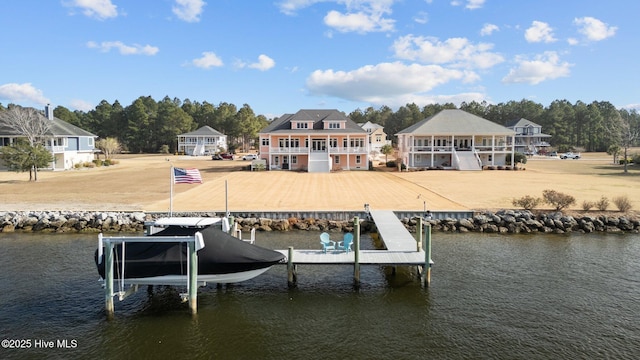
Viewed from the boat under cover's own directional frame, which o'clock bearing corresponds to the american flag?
The american flag is roughly at 9 o'clock from the boat under cover.

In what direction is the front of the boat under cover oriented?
to the viewer's right

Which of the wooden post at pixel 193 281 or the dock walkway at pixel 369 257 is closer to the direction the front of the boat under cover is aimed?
the dock walkway

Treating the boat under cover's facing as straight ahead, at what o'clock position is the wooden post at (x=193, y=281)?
The wooden post is roughly at 2 o'clock from the boat under cover.

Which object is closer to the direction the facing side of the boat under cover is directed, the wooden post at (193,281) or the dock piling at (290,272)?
the dock piling

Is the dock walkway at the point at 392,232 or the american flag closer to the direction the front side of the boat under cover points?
the dock walkway

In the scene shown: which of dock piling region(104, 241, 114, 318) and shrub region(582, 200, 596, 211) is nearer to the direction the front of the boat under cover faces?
the shrub

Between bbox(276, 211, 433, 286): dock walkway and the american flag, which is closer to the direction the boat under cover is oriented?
the dock walkway

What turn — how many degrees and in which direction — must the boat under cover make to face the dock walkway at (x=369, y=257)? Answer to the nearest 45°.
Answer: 0° — it already faces it
